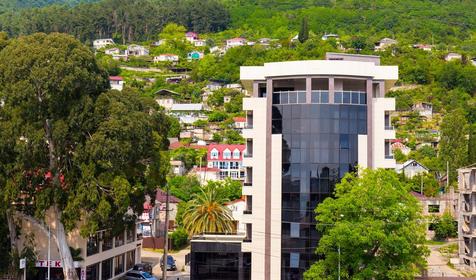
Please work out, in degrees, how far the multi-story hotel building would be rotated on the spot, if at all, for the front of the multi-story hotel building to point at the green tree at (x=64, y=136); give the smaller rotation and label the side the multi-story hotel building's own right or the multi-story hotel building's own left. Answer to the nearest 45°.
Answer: approximately 90° to the multi-story hotel building's own right

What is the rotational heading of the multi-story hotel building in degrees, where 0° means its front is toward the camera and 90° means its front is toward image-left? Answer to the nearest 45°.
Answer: approximately 0°

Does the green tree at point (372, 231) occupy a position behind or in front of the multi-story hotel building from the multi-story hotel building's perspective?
in front
